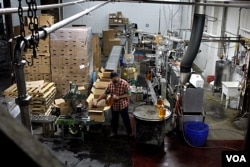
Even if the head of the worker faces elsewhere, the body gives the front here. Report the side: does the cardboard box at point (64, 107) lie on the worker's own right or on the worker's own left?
on the worker's own right

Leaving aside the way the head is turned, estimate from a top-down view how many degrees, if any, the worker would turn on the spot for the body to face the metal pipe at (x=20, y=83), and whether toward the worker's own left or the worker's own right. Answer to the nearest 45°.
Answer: approximately 45° to the worker's own left

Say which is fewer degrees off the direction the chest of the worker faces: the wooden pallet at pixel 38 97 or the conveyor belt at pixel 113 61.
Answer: the wooden pallet

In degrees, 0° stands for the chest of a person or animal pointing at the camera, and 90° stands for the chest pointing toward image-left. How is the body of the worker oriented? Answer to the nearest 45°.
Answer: approximately 45°

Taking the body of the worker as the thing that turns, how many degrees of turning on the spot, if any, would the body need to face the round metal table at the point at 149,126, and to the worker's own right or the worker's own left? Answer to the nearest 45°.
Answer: approximately 90° to the worker's own left

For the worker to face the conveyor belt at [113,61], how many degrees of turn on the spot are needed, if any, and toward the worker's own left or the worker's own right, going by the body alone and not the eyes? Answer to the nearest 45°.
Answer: approximately 135° to the worker's own right

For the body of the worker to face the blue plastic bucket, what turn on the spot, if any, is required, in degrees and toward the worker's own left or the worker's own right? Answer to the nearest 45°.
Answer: approximately 135° to the worker's own left
